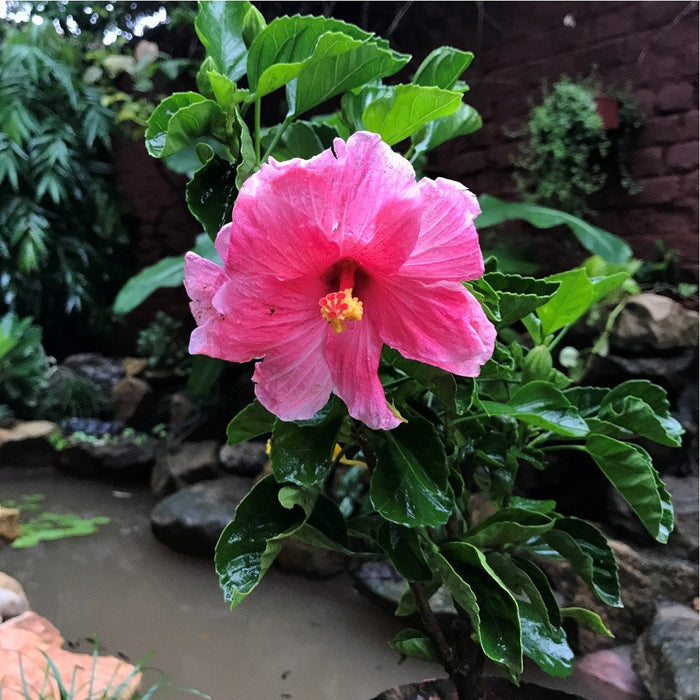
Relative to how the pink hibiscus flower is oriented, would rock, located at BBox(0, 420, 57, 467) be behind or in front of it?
behind

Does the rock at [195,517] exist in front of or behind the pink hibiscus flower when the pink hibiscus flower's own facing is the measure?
behind

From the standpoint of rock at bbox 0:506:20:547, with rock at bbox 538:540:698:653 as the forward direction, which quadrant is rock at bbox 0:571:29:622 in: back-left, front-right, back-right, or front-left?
front-right

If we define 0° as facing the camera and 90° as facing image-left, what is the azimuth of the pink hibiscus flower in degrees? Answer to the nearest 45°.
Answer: approximately 0°

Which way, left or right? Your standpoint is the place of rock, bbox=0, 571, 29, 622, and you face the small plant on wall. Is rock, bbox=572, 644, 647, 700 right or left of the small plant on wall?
right

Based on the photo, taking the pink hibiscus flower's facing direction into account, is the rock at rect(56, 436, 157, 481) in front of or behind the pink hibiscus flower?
behind

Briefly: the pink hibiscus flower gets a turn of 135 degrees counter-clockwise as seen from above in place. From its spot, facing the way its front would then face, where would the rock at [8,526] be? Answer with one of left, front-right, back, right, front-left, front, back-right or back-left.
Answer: left

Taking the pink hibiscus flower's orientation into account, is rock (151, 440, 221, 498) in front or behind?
behind

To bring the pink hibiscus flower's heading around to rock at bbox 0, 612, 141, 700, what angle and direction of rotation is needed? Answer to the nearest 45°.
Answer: approximately 135° to its right
